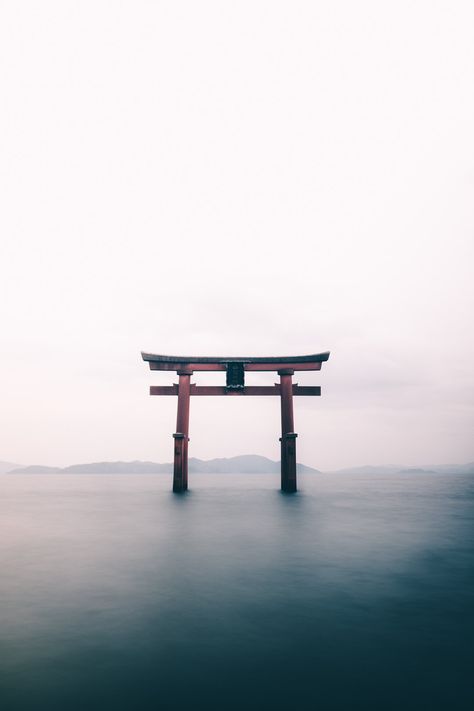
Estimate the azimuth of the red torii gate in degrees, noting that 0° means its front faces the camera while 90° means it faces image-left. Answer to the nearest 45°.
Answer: approximately 0°
